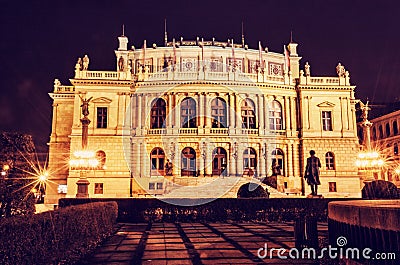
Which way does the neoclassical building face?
toward the camera

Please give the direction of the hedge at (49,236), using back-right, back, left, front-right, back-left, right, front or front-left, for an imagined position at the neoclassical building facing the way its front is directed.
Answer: front

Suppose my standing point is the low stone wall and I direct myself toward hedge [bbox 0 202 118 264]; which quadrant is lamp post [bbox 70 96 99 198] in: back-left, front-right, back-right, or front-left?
front-right

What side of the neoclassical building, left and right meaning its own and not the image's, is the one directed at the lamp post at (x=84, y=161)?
front

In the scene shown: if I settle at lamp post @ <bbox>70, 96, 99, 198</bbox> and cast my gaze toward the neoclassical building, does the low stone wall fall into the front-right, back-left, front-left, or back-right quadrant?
back-right

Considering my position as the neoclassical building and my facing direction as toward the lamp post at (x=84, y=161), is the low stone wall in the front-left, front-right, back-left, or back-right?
front-left

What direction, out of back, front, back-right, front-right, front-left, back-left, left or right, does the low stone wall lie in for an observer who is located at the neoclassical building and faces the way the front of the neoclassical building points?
front

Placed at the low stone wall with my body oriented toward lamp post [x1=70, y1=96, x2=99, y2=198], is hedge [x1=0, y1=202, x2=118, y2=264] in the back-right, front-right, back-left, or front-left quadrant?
front-left
